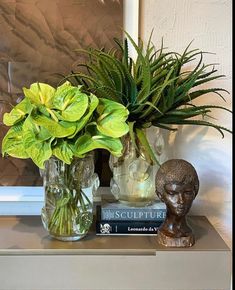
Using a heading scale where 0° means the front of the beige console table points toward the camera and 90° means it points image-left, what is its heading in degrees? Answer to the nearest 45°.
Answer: approximately 0°

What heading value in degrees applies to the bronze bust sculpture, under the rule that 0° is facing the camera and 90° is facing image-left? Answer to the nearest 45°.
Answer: approximately 315°
